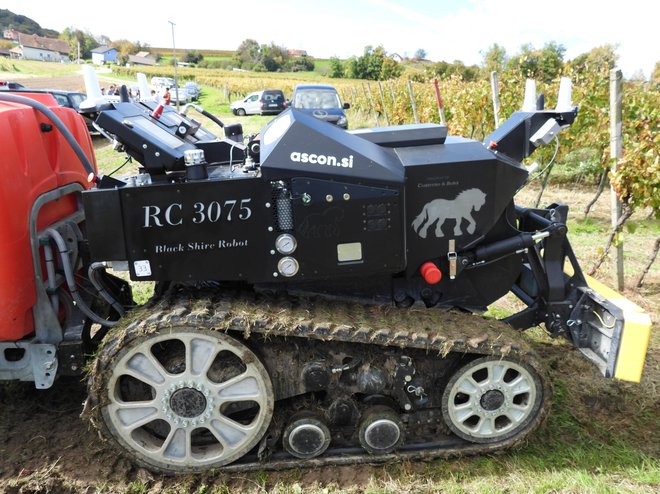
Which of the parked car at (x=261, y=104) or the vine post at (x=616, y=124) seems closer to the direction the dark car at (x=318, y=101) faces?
the vine post

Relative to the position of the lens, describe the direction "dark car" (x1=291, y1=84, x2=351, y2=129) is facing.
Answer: facing the viewer

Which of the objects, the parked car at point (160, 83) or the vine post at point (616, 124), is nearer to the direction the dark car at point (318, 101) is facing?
the vine post

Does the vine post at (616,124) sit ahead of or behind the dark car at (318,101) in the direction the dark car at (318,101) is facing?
ahead

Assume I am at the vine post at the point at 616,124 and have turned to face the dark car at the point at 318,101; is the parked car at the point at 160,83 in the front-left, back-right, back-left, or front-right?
front-left

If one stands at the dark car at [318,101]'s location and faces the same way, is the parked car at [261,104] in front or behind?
behind

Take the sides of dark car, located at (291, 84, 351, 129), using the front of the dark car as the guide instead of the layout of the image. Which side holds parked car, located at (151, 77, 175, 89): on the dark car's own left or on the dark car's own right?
on the dark car's own right
